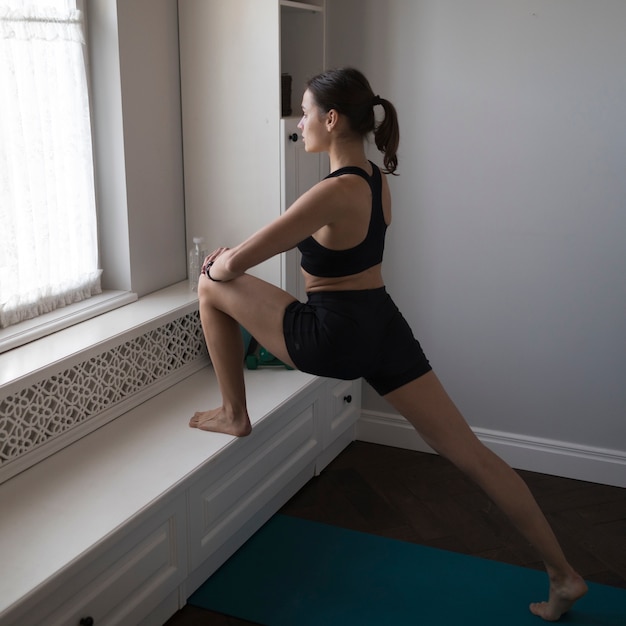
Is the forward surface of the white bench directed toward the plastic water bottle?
no

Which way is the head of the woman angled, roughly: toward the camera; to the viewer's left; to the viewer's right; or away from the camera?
to the viewer's left

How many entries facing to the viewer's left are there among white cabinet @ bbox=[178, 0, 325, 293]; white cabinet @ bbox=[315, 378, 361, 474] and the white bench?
0

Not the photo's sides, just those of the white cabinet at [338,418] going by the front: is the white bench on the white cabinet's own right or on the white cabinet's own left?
on the white cabinet's own right

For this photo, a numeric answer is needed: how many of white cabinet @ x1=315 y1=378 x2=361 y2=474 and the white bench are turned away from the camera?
0

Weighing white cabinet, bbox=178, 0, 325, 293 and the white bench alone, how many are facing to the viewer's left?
0

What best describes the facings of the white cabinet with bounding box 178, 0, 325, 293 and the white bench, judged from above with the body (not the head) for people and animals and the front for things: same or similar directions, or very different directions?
same or similar directions

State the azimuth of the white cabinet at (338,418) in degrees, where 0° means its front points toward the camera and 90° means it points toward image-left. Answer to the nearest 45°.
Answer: approximately 315°

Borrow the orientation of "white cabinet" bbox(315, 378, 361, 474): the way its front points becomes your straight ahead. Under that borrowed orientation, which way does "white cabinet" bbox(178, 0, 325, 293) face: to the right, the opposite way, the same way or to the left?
the same way

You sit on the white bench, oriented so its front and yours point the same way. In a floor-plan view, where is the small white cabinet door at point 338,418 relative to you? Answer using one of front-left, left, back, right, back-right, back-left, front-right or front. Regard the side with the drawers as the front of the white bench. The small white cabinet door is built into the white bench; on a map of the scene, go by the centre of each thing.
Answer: left

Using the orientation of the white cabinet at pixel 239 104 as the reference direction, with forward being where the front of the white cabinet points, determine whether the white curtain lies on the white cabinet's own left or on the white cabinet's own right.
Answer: on the white cabinet's own right

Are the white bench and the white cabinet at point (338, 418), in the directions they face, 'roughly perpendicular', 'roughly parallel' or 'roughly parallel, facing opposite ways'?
roughly parallel

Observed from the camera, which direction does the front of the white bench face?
facing the viewer and to the right of the viewer

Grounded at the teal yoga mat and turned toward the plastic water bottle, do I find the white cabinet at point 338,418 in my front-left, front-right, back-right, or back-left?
front-right

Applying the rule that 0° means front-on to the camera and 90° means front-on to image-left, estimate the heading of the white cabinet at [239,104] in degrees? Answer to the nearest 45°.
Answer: approximately 315°
